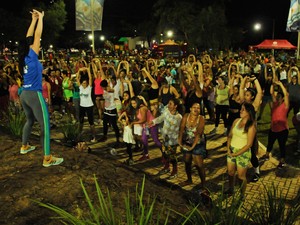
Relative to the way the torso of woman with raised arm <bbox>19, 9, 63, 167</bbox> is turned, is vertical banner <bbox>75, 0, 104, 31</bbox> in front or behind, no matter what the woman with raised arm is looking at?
in front

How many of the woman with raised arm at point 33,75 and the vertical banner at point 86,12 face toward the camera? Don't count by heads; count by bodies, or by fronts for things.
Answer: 1

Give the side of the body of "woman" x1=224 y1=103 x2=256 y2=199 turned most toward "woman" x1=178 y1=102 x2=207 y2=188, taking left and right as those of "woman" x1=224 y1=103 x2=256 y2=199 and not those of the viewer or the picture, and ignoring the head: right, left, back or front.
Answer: right

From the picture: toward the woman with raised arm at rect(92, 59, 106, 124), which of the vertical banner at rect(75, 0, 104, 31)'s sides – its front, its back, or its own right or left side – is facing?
front

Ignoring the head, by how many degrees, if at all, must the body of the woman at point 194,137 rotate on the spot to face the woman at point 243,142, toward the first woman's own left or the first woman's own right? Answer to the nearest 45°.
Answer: approximately 90° to the first woman's own left

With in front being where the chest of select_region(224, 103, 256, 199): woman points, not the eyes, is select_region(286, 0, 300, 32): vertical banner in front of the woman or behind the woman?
behind

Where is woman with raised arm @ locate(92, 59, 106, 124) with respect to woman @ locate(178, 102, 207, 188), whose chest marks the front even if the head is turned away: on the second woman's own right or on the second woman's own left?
on the second woman's own right

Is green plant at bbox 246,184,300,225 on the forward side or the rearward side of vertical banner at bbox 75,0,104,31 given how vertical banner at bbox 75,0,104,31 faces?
on the forward side

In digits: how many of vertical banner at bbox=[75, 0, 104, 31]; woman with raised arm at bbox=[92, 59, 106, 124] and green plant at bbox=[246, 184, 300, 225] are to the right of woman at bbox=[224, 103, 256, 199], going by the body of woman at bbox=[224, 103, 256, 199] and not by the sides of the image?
2

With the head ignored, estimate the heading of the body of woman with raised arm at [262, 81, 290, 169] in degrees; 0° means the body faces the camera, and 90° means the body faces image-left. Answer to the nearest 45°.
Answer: approximately 45°

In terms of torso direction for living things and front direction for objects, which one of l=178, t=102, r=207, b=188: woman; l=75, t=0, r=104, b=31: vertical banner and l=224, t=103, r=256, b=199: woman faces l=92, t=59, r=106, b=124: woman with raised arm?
the vertical banner

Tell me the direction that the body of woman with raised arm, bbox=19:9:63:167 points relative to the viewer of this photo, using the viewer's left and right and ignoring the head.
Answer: facing away from the viewer and to the right of the viewer
